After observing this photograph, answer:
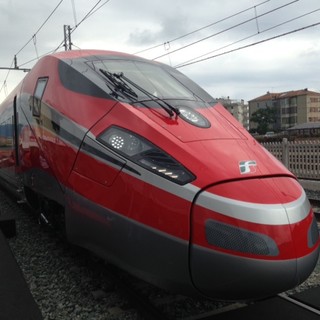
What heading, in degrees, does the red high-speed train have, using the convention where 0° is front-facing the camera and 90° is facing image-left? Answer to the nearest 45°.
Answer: approximately 315°

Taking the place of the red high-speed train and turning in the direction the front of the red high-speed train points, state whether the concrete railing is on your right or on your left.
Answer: on your left
